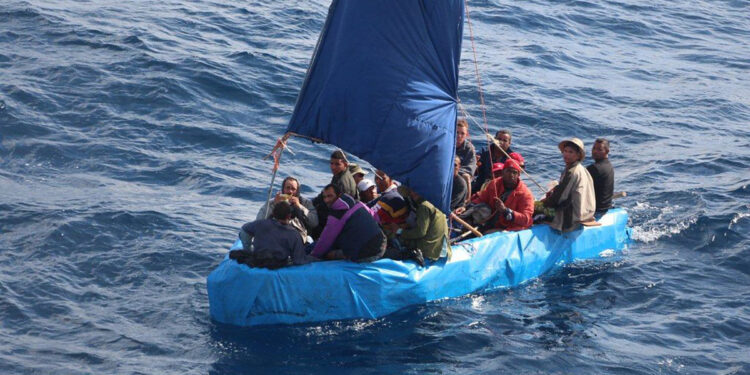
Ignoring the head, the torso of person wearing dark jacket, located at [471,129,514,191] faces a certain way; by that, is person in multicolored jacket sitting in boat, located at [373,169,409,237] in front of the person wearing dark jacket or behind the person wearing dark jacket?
in front

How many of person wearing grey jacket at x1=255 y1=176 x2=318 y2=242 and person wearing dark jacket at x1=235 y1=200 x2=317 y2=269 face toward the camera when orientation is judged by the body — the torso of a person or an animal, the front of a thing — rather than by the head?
1

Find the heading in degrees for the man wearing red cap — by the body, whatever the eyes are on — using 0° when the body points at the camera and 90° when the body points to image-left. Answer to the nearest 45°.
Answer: approximately 45°

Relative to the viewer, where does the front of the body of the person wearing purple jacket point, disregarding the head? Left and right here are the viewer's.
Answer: facing to the left of the viewer

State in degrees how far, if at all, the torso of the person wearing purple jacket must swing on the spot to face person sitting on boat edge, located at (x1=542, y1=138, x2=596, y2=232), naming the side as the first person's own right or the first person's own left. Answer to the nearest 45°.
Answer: approximately 135° to the first person's own right

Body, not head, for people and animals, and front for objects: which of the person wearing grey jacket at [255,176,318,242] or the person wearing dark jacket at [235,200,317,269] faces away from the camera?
the person wearing dark jacket at [235,200,317,269]

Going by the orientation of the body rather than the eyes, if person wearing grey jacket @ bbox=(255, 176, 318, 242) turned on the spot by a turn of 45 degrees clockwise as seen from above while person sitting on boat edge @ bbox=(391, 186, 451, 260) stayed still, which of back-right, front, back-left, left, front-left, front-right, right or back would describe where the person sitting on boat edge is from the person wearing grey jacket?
back-left

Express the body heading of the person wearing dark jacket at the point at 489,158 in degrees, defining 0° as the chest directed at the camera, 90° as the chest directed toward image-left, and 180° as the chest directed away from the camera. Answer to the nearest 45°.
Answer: approximately 45°

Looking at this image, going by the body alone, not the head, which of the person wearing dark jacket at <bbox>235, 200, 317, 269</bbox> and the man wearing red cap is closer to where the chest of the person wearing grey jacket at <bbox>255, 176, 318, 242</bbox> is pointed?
the person wearing dark jacket

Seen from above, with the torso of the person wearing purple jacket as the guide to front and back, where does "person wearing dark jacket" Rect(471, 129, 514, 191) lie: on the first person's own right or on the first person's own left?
on the first person's own right
